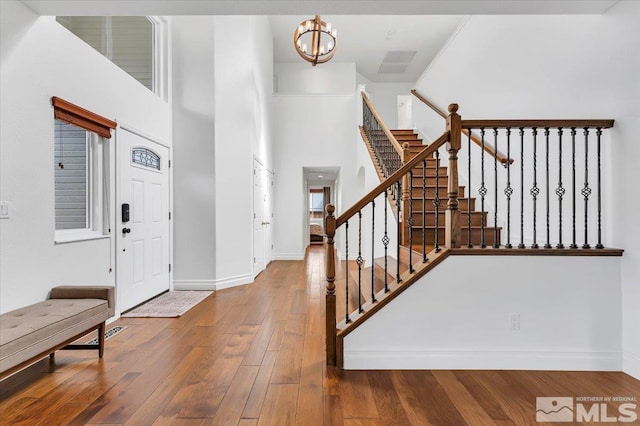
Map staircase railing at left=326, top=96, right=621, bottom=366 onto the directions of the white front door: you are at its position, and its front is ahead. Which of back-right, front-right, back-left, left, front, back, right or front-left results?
front

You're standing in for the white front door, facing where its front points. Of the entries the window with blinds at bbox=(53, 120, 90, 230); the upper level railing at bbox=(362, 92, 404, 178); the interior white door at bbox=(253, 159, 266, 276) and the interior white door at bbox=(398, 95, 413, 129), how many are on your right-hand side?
1

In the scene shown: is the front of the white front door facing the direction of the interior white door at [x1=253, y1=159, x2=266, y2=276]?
no

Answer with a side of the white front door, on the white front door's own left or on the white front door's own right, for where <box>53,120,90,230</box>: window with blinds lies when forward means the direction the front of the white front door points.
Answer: on the white front door's own right

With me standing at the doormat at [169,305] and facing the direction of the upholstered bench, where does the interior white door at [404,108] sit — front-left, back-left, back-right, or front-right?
back-left

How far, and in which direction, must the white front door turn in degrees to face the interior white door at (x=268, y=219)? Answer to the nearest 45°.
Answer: approximately 90° to its left

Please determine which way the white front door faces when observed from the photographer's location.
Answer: facing the viewer and to the right of the viewer

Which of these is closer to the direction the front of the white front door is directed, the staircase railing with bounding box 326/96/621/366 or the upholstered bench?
the staircase railing

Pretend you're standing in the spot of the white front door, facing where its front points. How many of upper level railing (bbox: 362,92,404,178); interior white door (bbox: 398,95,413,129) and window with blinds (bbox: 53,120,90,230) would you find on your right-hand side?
1
